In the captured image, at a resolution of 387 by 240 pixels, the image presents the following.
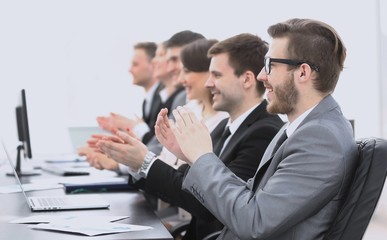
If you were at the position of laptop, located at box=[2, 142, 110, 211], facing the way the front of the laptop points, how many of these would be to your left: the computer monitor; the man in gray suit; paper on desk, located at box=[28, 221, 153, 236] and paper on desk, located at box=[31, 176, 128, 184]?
2

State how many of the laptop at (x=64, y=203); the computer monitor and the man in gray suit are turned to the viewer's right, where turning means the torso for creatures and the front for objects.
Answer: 2

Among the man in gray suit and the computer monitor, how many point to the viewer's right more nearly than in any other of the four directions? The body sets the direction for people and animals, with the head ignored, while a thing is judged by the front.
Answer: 1

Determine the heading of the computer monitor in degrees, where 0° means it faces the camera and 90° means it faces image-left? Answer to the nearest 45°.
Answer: approximately 270°

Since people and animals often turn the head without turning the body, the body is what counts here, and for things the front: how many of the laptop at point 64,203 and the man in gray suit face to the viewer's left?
1

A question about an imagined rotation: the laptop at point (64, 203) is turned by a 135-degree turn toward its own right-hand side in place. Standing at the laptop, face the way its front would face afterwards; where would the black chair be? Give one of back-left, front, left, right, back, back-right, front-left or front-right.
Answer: left

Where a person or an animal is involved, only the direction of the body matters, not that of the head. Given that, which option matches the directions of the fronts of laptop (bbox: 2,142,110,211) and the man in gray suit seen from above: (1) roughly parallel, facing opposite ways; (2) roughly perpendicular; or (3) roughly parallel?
roughly parallel, facing opposite ways

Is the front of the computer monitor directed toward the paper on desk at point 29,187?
no

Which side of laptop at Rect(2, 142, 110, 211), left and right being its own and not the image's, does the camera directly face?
right

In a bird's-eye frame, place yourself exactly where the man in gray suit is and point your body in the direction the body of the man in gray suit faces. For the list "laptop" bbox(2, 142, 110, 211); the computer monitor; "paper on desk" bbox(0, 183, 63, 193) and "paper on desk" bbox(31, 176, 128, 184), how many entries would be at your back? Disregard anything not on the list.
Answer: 0

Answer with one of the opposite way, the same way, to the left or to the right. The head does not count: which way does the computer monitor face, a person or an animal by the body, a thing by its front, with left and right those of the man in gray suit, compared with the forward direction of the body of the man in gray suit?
the opposite way

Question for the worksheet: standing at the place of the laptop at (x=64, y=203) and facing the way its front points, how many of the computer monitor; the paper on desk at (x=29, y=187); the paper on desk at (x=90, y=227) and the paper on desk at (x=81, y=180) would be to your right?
1

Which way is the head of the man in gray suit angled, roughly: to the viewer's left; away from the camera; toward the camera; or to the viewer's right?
to the viewer's left

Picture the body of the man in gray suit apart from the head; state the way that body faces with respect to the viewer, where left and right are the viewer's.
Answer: facing to the left of the viewer

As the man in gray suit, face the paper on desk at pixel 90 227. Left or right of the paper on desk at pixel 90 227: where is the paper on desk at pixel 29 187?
right

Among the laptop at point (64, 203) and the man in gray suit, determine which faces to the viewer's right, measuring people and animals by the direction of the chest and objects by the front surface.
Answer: the laptop

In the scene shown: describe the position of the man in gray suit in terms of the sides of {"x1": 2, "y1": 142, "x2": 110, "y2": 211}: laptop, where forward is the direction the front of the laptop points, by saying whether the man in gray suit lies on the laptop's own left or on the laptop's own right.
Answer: on the laptop's own right
